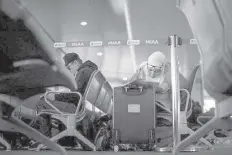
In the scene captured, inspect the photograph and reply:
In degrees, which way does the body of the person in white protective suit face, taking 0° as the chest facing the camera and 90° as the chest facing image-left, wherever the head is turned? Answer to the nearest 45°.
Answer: approximately 45°

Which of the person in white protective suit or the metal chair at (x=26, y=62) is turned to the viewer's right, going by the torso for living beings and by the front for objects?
the metal chair

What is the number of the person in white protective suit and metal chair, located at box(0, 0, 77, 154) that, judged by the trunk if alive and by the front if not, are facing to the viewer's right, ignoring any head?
1

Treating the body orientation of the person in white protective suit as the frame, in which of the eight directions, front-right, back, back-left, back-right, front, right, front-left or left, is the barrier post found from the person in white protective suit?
front-left

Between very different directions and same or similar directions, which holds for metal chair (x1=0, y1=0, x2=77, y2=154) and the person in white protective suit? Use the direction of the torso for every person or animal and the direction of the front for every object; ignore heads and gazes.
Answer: very different directions

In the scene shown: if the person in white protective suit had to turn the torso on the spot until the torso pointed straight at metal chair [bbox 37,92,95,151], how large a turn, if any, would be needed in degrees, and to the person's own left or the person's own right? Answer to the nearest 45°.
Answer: approximately 45° to the person's own right

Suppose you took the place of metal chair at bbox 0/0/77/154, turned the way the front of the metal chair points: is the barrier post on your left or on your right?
on your left
